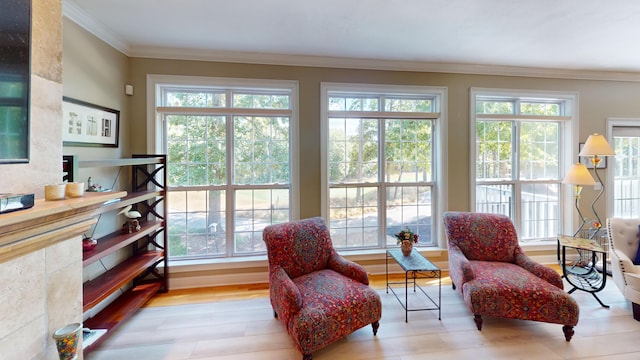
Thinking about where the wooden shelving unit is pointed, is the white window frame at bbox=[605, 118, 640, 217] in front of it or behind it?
in front

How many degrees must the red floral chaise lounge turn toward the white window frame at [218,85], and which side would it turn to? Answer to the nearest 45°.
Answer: approximately 135° to its right

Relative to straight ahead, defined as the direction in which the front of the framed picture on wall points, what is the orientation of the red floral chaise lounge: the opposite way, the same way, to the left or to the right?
to the right

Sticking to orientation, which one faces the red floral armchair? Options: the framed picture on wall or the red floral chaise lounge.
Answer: the framed picture on wall

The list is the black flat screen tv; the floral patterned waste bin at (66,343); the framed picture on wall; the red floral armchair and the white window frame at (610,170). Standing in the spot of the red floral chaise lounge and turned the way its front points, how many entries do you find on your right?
4

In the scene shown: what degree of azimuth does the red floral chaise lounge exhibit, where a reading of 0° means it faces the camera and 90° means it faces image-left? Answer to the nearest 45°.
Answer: approximately 315°

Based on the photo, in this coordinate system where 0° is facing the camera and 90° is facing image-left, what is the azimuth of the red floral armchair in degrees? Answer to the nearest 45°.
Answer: approximately 315°

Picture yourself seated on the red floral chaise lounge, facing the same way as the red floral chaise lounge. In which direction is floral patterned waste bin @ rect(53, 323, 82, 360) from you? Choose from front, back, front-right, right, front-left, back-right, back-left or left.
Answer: right

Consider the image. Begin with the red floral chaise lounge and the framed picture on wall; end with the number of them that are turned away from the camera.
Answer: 0

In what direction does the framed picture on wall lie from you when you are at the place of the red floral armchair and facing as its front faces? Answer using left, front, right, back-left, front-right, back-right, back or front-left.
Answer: back-right

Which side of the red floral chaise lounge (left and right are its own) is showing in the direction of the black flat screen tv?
right

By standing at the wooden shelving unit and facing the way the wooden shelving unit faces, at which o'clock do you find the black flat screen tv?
The black flat screen tv is roughly at 2 o'clock from the wooden shelving unit.

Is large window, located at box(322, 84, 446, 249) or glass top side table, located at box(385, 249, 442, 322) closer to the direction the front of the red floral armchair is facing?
the glass top side table

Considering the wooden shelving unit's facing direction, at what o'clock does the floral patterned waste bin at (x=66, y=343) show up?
The floral patterned waste bin is roughly at 2 o'clock from the wooden shelving unit.
